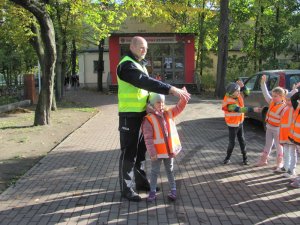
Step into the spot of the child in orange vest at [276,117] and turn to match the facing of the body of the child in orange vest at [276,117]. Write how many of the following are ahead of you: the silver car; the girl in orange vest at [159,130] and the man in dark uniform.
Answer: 2

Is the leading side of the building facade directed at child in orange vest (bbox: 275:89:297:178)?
yes

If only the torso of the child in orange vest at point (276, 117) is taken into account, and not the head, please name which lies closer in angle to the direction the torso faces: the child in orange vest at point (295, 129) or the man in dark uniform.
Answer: the man in dark uniform

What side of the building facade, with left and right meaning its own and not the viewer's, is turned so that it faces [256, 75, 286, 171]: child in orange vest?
front

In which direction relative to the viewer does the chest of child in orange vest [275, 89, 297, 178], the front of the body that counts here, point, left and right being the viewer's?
facing to the left of the viewer

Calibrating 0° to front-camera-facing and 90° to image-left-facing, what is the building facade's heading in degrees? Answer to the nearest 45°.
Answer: approximately 0°
